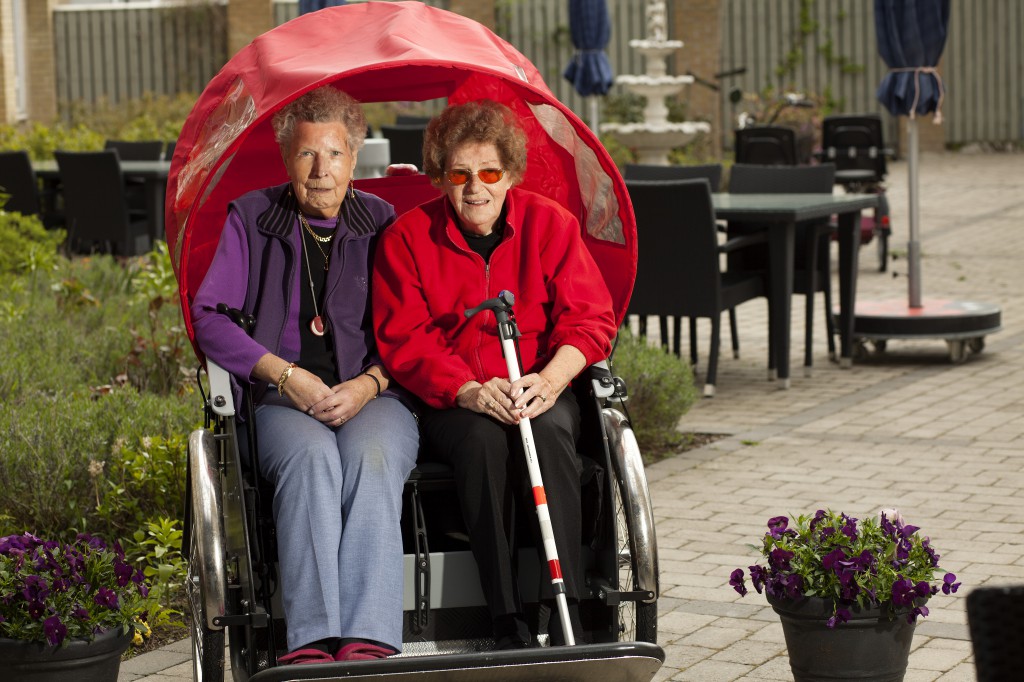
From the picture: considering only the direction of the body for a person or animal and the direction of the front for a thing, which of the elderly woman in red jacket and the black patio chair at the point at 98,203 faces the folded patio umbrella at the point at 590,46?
the black patio chair

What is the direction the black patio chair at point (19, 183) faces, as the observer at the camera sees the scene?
facing away from the viewer and to the right of the viewer

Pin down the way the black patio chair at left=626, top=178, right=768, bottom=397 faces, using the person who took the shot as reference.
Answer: facing away from the viewer and to the right of the viewer

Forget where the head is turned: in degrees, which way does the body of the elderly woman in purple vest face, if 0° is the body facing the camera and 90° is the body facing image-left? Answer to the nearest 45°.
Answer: approximately 0°

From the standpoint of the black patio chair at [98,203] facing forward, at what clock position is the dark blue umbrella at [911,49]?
The dark blue umbrella is roughly at 3 o'clock from the black patio chair.

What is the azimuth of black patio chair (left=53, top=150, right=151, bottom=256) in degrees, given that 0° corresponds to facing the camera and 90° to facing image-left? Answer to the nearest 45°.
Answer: approximately 225°

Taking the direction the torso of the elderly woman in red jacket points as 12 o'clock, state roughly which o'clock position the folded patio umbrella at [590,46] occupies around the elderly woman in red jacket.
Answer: The folded patio umbrella is roughly at 6 o'clock from the elderly woman in red jacket.

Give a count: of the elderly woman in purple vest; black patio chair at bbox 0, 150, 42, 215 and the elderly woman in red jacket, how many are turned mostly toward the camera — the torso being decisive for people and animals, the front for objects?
2
